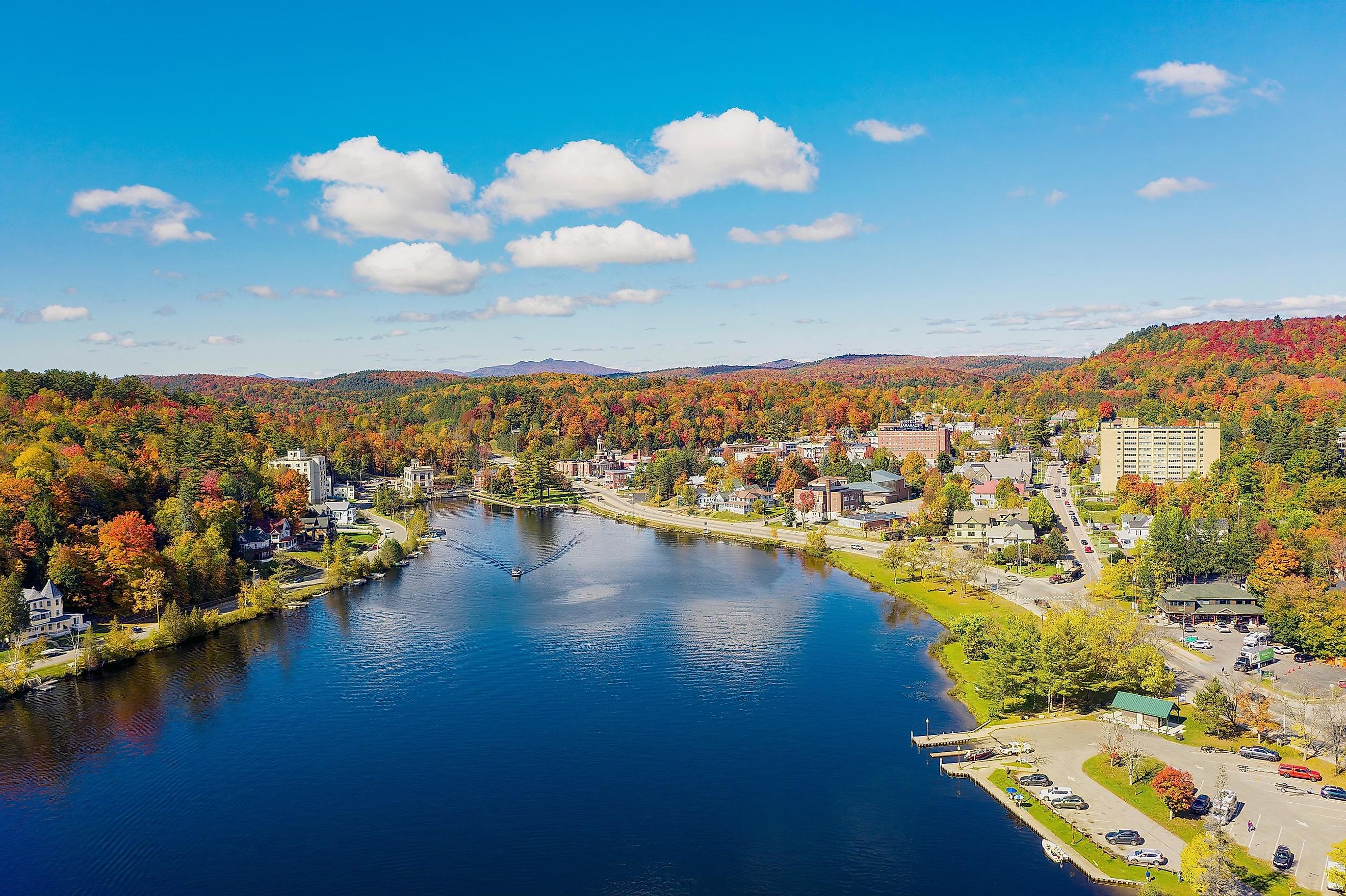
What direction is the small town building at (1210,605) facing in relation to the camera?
toward the camera

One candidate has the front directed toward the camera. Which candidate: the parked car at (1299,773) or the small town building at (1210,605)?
the small town building

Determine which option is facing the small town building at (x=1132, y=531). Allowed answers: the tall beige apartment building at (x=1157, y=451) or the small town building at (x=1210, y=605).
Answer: the tall beige apartment building

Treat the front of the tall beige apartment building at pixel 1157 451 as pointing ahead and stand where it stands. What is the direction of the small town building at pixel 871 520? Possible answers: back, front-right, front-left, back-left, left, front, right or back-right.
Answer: front-right

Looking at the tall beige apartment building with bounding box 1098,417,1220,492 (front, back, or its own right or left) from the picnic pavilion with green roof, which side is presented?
front

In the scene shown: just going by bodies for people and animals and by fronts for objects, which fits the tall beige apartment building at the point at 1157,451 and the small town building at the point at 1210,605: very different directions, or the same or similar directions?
same or similar directions

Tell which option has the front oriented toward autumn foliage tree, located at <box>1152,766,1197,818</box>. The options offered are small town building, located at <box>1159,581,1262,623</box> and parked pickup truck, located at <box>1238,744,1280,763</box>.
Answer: the small town building

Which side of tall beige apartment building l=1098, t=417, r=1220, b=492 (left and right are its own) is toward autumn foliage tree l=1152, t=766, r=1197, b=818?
front

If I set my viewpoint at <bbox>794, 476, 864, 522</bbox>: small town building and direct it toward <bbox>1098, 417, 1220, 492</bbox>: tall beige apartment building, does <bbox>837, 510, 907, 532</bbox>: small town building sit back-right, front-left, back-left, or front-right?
front-right

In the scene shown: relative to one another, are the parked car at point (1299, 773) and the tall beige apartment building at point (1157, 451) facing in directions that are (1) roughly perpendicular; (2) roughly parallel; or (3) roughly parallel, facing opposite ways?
roughly perpendicular

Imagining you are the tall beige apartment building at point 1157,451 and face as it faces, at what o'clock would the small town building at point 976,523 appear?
The small town building is roughly at 1 o'clock from the tall beige apartment building.

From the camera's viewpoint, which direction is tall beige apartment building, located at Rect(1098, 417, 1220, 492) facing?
toward the camera

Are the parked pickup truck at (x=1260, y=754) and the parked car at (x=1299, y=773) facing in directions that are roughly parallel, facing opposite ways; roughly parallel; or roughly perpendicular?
roughly parallel
